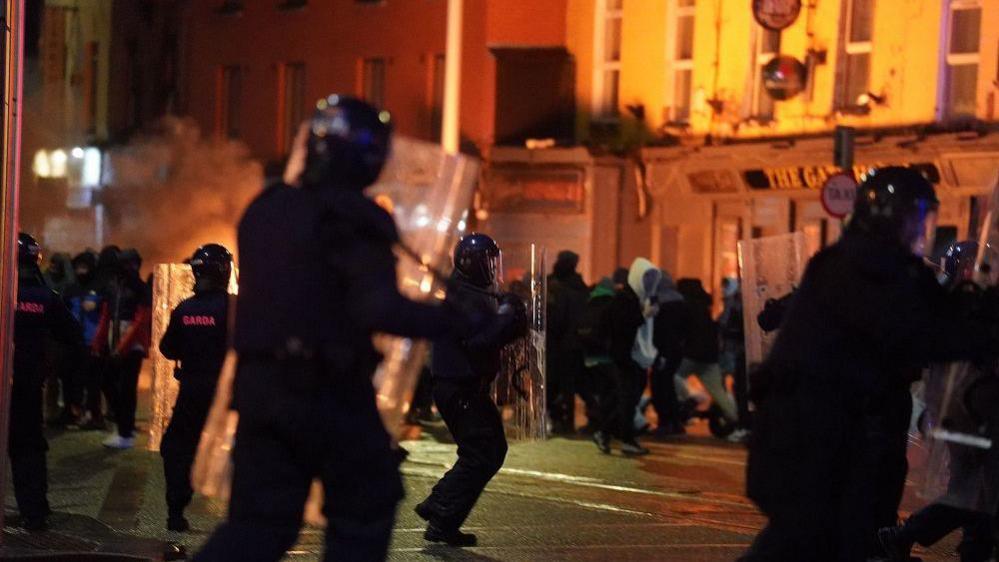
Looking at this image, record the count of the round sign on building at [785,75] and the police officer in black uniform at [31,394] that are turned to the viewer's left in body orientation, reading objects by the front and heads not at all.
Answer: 0

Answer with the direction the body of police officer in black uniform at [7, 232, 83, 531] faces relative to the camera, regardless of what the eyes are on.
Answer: away from the camera

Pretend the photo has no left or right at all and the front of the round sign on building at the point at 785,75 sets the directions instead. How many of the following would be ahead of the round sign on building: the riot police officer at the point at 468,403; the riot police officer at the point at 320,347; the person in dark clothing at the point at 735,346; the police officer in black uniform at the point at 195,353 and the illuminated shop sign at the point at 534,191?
4

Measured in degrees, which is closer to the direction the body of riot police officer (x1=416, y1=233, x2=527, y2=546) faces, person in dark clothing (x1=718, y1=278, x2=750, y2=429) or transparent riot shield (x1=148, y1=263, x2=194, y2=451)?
the person in dark clothing

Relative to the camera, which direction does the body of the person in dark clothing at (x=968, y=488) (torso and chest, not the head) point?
to the viewer's right

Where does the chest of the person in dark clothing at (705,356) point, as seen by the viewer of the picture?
to the viewer's left

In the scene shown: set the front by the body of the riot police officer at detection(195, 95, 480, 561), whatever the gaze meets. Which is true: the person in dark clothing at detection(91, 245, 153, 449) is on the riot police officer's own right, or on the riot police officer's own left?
on the riot police officer's own left

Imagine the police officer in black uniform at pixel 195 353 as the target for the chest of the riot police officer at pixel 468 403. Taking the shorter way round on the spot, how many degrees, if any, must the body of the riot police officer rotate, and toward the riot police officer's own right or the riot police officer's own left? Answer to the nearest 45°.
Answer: approximately 180°
